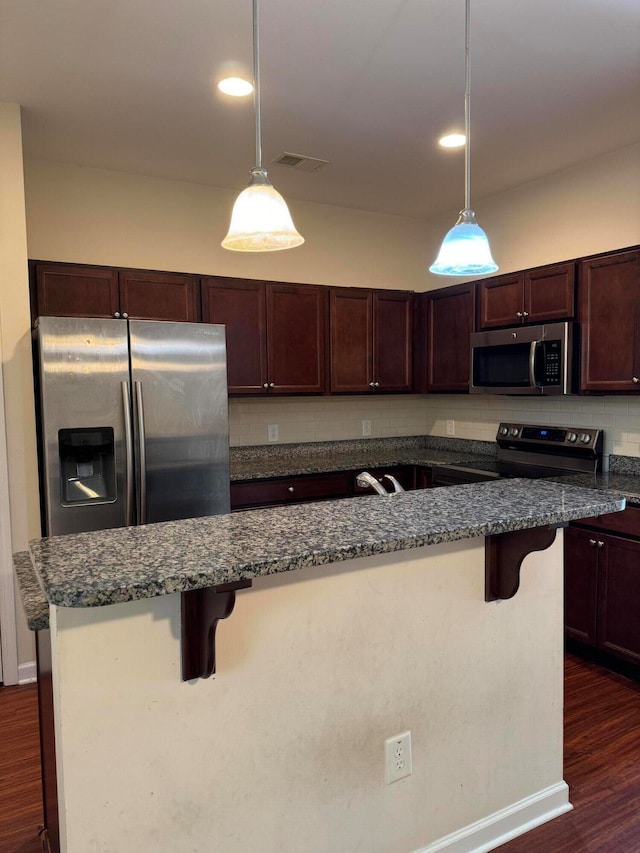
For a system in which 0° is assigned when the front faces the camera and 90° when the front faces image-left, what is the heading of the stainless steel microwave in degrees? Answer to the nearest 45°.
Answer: approximately 45°

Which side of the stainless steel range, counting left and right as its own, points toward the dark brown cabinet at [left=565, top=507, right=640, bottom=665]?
left

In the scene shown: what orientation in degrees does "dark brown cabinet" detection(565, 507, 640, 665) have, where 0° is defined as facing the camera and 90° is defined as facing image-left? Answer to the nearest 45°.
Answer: approximately 45°

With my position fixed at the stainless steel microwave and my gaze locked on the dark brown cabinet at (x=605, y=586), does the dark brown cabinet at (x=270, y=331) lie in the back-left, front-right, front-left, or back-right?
back-right

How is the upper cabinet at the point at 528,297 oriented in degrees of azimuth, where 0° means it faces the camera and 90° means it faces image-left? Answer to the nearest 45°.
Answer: approximately 45°
